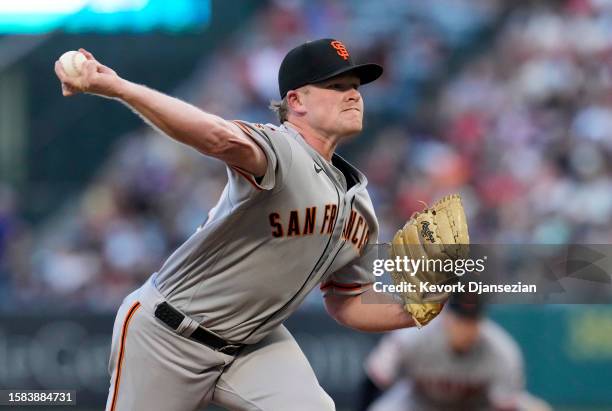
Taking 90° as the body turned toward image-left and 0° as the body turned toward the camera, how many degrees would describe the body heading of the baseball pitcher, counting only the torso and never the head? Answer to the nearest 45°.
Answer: approximately 315°

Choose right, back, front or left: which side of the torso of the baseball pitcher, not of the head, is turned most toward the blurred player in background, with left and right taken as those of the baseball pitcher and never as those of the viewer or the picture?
left

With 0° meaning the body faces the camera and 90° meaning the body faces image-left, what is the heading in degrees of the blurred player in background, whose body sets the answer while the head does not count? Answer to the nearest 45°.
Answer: approximately 0°

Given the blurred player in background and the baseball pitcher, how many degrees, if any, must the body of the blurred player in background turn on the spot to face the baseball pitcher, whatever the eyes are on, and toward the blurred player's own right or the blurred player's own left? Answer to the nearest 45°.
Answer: approximately 45° to the blurred player's own right
